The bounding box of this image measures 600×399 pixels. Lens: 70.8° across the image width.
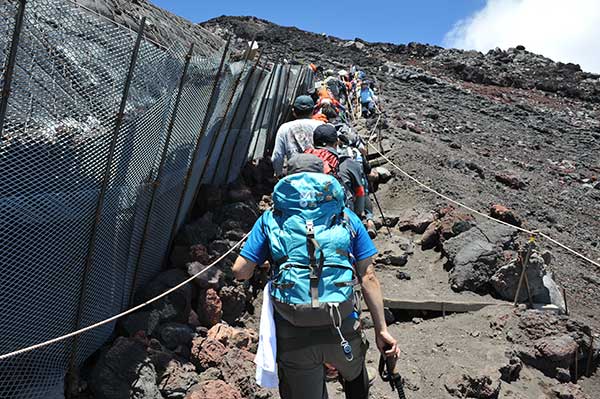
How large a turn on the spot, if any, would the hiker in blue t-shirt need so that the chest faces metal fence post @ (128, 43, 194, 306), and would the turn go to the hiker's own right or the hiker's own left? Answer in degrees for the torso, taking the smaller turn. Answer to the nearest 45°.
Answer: approximately 45° to the hiker's own left

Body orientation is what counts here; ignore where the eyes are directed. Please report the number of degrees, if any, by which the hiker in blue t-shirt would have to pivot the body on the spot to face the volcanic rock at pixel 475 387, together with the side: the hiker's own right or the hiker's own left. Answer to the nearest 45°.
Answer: approximately 45° to the hiker's own right

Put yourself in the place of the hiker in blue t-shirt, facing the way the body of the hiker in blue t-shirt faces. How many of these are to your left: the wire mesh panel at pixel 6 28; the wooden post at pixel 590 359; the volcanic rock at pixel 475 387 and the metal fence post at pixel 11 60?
2

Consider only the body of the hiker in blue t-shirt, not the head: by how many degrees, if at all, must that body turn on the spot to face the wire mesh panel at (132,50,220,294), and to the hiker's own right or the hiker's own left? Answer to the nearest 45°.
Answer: approximately 45° to the hiker's own left

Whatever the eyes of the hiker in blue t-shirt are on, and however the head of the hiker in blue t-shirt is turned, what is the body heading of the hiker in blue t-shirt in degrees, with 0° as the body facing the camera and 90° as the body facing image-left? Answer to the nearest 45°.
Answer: approximately 180°

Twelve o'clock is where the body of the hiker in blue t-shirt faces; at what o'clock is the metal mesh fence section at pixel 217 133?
The metal mesh fence section is roughly at 11 o'clock from the hiker in blue t-shirt.

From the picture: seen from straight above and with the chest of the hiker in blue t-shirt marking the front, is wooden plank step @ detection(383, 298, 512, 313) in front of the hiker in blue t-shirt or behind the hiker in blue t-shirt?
in front

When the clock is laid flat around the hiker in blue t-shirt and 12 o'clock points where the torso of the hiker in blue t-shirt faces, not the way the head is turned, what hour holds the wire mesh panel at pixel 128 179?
The wire mesh panel is roughly at 10 o'clock from the hiker in blue t-shirt.

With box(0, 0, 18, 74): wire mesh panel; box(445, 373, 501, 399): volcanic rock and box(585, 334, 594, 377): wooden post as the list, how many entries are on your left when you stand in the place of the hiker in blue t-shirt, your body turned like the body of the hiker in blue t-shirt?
1
